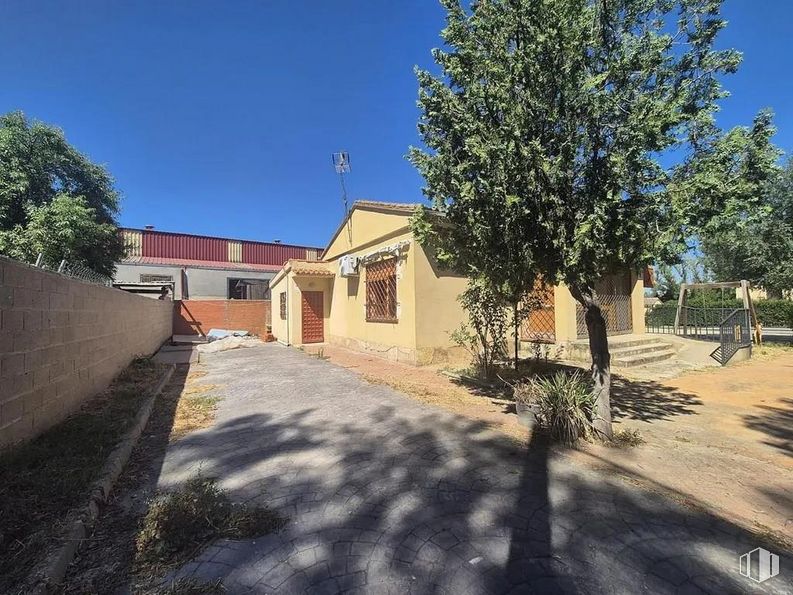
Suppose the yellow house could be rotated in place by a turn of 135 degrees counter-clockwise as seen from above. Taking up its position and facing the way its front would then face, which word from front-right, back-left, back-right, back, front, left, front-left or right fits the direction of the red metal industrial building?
front-left

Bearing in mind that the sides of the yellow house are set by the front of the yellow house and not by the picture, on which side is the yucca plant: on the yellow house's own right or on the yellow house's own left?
on the yellow house's own left

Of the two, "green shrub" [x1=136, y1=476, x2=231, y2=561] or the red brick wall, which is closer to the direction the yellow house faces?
the green shrub

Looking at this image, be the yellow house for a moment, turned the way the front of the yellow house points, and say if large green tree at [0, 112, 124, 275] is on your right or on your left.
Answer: on your right

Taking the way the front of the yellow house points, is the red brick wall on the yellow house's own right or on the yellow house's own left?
on the yellow house's own right

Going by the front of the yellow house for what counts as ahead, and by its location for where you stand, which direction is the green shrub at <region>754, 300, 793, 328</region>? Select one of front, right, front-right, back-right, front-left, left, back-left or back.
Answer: left

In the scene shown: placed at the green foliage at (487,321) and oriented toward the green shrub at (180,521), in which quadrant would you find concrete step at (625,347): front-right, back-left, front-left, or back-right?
back-left

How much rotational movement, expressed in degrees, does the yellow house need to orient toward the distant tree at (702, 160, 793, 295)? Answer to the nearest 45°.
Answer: approximately 135° to its left

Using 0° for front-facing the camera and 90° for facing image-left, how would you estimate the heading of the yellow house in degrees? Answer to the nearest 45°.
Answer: approximately 45°
